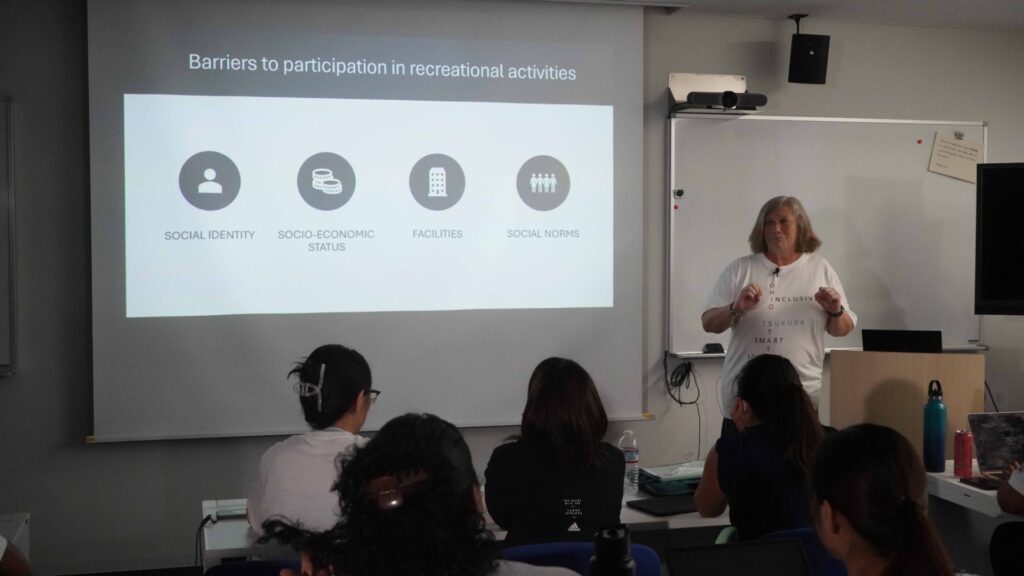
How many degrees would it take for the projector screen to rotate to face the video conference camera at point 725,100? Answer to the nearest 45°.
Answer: approximately 90° to its left

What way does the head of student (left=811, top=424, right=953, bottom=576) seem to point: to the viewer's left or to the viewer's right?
to the viewer's left

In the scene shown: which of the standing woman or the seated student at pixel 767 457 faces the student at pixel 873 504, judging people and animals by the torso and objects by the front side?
the standing woman

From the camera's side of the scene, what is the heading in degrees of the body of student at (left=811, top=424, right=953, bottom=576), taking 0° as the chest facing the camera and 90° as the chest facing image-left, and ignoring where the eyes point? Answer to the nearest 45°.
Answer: approximately 135°

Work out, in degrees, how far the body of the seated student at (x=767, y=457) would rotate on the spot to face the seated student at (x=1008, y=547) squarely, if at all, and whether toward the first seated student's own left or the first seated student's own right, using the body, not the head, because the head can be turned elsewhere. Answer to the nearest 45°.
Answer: approximately 90° to the first seated student's own right

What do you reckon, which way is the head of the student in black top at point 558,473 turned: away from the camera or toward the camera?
away from the camera

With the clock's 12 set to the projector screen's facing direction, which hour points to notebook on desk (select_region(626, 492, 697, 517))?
The notebook on desk is roughly at 11 o'clock from the projector screen.

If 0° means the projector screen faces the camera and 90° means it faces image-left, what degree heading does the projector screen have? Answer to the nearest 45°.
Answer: approximately 0°

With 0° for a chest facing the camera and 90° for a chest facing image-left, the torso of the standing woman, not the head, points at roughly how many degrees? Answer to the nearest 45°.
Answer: approximately 0°
